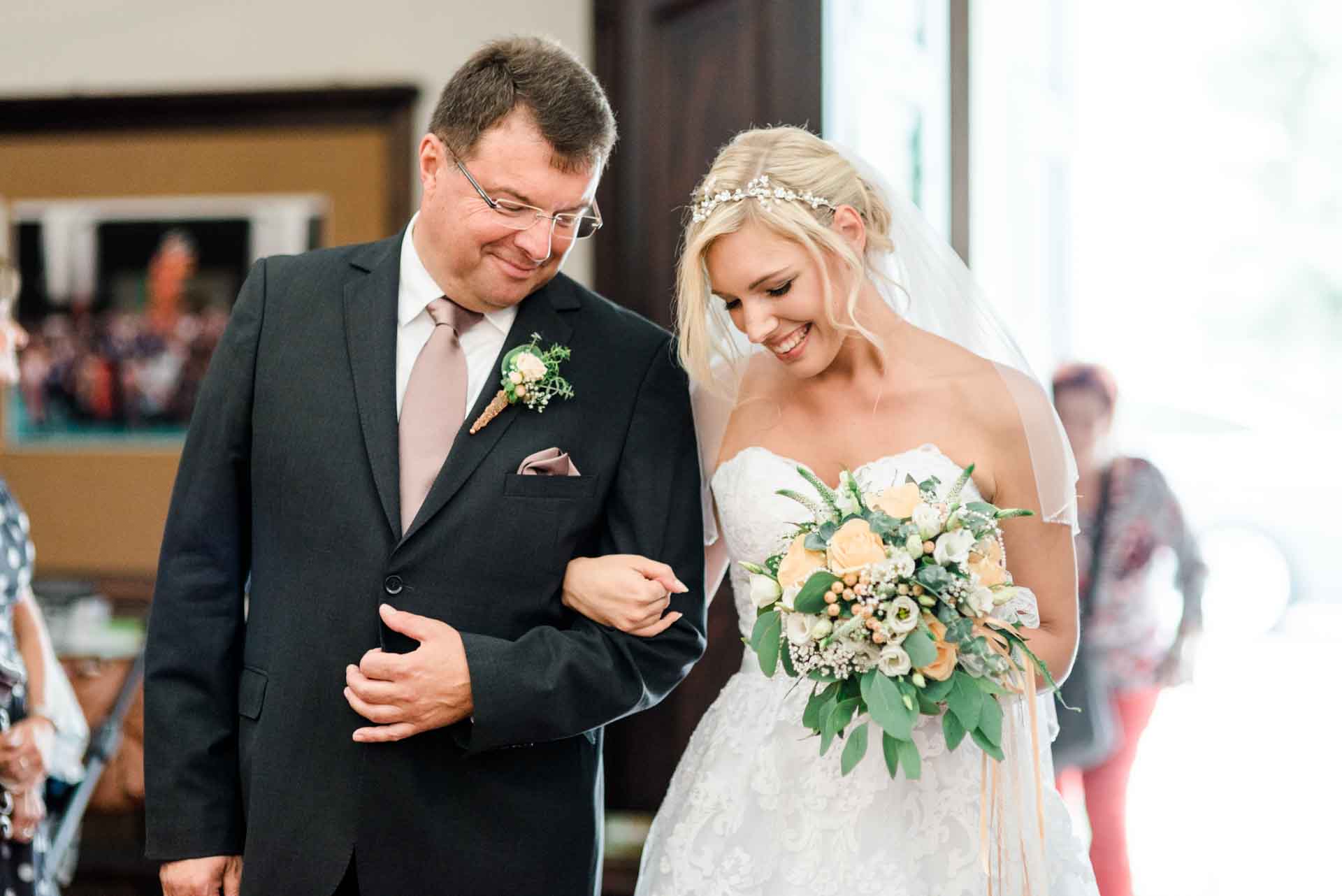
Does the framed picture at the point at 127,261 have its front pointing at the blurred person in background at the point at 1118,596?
no

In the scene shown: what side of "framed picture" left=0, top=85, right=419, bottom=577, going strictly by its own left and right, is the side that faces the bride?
front

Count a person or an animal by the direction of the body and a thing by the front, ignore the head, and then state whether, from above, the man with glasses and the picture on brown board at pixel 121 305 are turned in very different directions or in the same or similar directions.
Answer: same or similar directions

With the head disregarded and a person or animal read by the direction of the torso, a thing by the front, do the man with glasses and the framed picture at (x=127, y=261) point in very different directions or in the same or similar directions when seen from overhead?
same or similar directions

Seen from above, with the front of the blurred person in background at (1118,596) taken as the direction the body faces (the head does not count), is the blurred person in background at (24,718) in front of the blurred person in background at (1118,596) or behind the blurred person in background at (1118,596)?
in front

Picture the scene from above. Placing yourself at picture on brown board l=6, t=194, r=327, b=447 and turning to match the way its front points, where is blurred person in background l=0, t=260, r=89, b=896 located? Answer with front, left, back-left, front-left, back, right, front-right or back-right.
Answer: front

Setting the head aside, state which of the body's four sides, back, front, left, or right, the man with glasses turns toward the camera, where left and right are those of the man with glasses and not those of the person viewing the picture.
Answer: front

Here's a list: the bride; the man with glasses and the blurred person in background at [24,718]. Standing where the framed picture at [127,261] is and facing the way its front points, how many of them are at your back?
0

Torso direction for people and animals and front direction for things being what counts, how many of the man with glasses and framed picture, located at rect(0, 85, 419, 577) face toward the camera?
2

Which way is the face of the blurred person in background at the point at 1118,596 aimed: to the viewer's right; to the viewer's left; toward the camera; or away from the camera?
toward the camera

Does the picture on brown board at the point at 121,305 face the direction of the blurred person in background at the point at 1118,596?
no

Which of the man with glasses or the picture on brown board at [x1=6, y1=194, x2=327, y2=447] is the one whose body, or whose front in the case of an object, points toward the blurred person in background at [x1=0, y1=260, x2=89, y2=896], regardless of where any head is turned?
the picture on brown board

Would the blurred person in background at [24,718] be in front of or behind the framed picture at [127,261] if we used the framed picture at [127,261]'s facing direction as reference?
in front

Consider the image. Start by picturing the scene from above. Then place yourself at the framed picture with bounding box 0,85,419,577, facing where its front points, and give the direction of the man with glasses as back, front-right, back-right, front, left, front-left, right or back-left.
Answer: front

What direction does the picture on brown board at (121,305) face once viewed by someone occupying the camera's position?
facing the viewer

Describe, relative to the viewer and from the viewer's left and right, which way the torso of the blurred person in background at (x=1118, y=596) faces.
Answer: facing the viewer and to the left of the viewer
